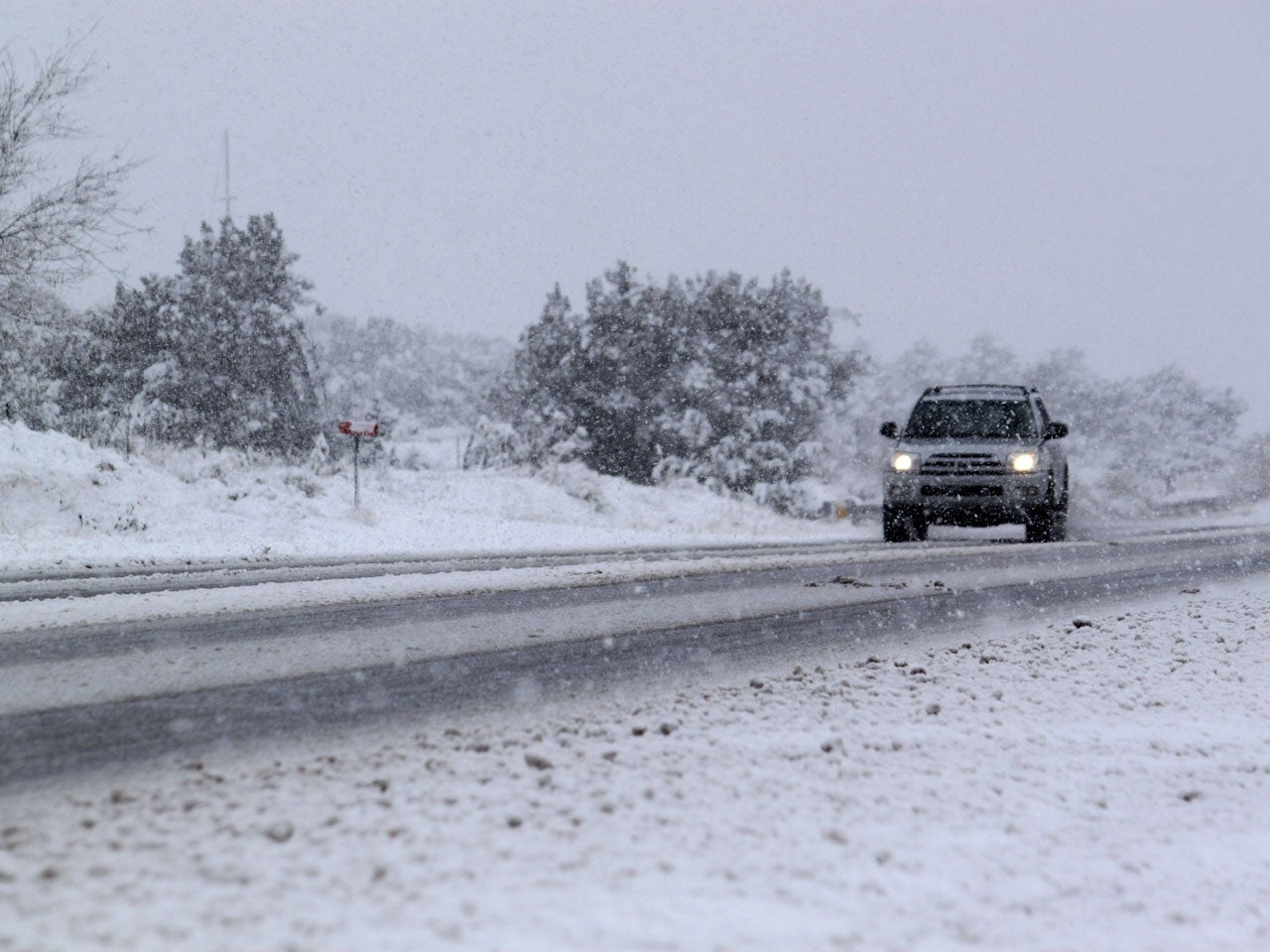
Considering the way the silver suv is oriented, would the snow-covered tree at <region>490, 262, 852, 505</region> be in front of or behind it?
behind

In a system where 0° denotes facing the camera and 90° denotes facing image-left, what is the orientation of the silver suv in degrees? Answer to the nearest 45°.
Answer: approximately 0°

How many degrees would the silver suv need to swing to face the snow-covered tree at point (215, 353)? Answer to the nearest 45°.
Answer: approximately 135° to its right
